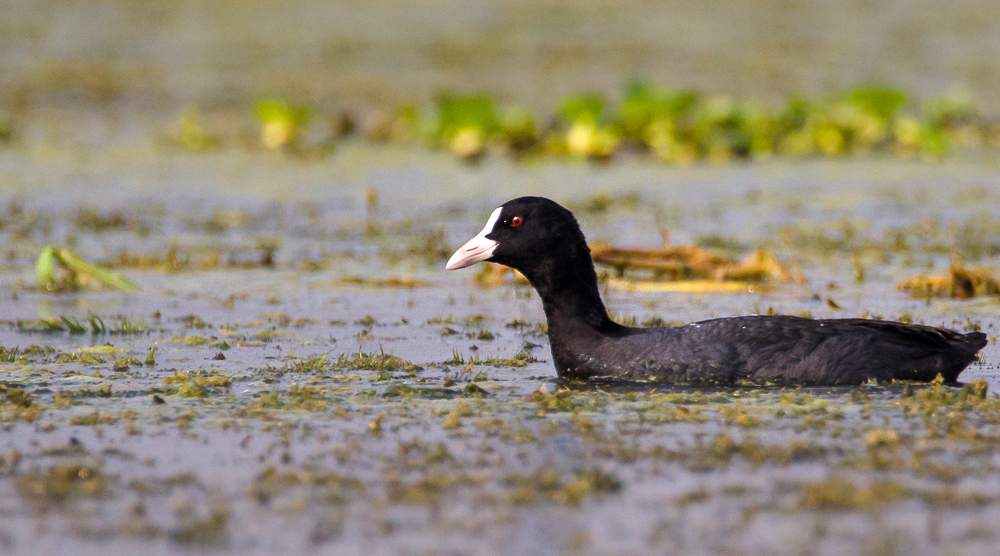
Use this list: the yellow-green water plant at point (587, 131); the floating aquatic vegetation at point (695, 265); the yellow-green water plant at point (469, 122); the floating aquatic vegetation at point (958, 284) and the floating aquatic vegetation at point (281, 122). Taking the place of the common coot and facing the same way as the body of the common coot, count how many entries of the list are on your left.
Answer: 0

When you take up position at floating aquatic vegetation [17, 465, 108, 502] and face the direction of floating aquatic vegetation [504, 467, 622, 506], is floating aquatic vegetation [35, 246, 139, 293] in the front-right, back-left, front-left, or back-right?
back-left

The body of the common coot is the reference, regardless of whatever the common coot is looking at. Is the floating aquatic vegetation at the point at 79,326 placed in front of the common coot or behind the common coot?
in front

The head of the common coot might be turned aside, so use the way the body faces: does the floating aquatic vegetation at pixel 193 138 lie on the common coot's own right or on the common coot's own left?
on the common coot's own right

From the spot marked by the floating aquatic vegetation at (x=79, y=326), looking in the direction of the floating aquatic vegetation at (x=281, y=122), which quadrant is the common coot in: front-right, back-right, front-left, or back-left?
back-right

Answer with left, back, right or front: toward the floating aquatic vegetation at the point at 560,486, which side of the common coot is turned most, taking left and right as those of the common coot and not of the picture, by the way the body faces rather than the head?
left

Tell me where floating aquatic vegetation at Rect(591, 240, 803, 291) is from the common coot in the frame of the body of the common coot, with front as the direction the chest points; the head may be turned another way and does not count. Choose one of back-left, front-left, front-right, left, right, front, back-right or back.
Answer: right

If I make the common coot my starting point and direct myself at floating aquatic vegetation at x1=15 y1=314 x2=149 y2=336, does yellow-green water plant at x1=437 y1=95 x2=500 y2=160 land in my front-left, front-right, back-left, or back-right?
front-right

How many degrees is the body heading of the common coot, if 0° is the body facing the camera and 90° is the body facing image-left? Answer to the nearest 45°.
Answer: approximately 90°

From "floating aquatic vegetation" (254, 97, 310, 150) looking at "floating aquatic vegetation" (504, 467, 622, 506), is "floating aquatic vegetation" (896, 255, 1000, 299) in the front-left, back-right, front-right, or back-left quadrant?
front-left

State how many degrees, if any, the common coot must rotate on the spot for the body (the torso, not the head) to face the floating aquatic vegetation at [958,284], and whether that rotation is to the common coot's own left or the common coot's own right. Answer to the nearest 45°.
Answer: approximately 135° to the common coot's own right

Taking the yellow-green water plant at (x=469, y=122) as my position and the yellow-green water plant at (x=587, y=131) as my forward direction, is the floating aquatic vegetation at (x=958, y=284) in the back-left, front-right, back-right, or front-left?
front-right

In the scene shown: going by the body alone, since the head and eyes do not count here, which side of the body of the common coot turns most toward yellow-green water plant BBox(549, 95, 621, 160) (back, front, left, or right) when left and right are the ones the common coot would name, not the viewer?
right

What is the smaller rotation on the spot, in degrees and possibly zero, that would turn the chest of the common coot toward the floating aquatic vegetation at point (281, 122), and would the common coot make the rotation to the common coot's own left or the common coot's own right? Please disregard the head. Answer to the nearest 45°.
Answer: approximately 45° to the common coot's own right

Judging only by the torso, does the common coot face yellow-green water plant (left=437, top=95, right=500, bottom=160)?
no
